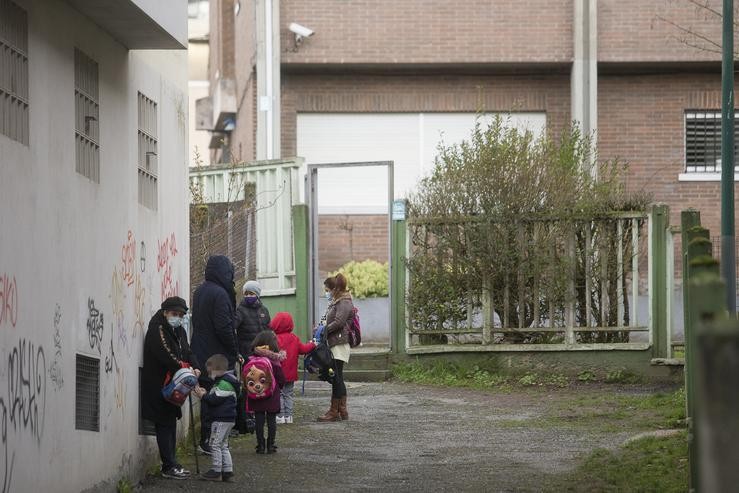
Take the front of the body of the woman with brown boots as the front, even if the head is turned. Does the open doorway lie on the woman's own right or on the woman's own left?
on the woman's own right

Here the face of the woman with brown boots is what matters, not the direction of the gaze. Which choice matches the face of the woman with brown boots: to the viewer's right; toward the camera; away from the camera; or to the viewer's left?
to the viewer's left

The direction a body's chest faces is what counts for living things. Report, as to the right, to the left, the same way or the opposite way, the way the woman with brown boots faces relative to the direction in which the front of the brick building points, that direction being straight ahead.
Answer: to the right

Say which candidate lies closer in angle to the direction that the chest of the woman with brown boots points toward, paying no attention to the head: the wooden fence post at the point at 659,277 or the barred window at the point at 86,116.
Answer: the barred window

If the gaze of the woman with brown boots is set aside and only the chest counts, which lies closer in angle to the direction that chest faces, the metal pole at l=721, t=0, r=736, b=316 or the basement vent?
the basement vent

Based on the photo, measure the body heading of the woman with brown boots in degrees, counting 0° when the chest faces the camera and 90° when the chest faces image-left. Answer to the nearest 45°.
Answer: approximately 90°

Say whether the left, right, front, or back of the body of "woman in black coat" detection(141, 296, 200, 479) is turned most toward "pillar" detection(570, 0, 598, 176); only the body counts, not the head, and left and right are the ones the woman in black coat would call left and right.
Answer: left

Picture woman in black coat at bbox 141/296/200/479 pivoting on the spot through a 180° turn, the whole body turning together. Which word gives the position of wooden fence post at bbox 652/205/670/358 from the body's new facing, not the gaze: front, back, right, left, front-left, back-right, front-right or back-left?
right

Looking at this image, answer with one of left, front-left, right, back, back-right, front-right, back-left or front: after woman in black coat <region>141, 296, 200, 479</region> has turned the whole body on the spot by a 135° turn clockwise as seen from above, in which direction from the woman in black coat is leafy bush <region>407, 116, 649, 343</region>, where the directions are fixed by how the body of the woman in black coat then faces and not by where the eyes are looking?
back-right

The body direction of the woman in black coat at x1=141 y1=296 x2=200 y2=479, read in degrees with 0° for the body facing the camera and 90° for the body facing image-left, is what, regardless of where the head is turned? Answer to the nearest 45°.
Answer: approximately 315°

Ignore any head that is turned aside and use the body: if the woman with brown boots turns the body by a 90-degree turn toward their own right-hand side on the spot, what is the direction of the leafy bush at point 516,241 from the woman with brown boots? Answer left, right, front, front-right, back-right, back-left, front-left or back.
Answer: front-right

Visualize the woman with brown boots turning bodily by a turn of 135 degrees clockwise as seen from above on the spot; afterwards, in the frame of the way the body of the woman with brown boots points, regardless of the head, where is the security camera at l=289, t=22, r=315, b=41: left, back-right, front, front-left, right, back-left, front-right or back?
front-left
